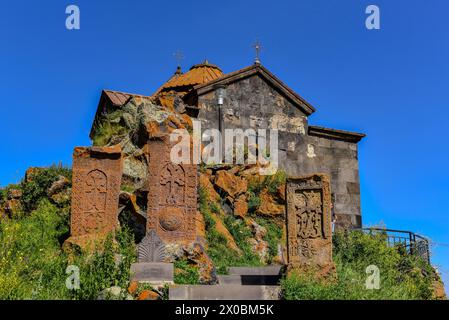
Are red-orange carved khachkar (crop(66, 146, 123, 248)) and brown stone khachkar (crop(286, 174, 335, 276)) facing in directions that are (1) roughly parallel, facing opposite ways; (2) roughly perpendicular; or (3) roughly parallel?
roughly parallel

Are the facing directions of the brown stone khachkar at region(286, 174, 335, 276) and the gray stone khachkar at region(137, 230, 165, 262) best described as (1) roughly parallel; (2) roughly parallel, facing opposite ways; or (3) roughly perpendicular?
roughly parallel

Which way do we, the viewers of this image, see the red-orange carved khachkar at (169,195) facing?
facing the viewer

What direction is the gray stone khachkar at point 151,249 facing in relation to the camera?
toward the camera

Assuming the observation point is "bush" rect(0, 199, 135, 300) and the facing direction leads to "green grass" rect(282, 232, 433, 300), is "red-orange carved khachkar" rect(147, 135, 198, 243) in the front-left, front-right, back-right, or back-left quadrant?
front-left

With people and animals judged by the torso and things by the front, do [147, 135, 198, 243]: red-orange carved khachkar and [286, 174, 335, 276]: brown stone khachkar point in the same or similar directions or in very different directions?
same or similar directions

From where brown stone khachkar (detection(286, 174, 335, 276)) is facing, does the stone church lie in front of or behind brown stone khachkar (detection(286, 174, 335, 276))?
behind

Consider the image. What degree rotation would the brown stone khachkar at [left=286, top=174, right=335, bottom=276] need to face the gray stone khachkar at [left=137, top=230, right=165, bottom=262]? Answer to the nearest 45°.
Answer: approximately 90° to its right

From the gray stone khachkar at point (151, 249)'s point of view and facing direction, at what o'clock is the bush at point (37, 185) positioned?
The bush is roughly at 5 o'clock from the gray stone khachkar.

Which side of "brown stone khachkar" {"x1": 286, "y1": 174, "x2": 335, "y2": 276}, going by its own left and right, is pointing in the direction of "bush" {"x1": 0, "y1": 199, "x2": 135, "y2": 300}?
right

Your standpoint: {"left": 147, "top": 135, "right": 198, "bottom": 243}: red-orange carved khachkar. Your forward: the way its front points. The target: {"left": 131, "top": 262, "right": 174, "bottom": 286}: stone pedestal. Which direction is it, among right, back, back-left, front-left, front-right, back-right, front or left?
front
